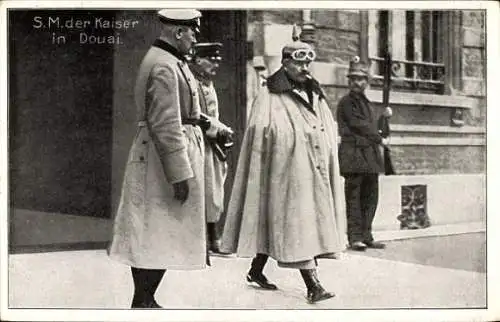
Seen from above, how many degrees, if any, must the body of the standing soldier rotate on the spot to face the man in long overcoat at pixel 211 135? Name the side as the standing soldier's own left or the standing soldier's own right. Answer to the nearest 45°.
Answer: approximately 135° to the standing soldier's own right

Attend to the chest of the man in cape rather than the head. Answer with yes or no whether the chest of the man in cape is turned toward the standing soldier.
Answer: no

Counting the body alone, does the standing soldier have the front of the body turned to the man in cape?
no

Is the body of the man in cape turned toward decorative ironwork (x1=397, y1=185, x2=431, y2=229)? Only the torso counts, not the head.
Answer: no

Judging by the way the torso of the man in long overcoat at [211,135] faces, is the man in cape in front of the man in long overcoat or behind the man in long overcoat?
in front

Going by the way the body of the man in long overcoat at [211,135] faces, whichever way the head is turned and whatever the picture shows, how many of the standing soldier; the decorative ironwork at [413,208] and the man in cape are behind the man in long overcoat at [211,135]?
0
